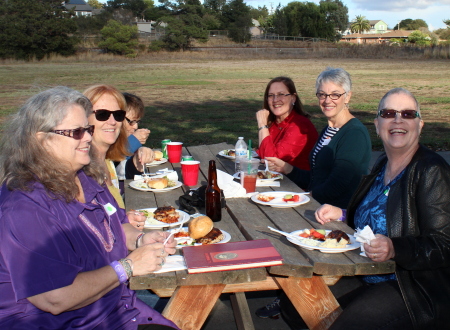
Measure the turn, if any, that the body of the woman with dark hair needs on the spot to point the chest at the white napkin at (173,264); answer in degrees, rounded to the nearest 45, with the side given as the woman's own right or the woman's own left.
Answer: approximately 45° to the woman's own left

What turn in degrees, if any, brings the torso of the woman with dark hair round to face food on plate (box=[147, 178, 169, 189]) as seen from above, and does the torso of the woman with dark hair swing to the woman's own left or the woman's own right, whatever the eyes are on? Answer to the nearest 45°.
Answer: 0° — they already face it

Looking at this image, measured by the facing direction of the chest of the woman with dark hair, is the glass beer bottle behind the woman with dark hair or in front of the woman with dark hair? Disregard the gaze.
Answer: in front

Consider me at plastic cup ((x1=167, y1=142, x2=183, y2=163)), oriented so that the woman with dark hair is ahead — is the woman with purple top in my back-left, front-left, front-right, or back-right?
back-right

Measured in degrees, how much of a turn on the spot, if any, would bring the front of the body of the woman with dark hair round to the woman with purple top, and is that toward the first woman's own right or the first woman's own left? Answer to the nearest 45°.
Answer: approximately 45° to the first woman's own left

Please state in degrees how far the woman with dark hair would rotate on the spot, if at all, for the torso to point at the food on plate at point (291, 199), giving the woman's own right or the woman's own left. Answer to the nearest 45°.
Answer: approximately 45° to the woman's own left

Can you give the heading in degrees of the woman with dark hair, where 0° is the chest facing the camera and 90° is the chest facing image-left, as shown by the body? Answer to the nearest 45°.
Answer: approximately 45°

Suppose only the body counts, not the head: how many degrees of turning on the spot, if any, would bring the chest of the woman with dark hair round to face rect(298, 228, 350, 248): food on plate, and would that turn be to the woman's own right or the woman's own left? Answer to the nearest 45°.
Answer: approximately 45° to the woman's own left

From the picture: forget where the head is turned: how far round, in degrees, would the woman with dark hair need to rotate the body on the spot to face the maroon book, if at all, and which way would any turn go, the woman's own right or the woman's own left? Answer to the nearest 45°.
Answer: approximately 45° to the woman's own left

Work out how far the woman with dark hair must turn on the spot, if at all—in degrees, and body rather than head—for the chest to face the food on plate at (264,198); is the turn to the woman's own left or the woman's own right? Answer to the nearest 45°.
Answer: approximately 45° to the woman's own left
